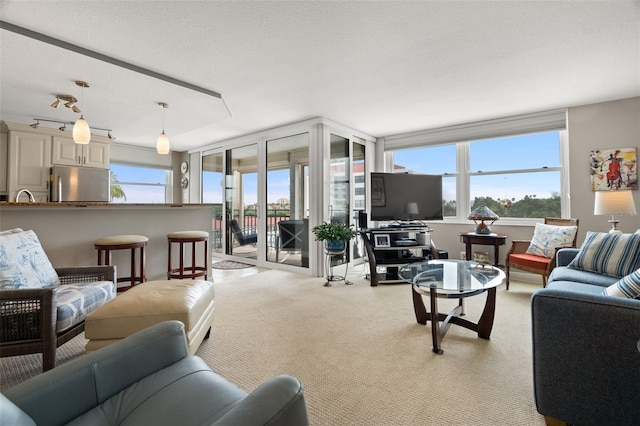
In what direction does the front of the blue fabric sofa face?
to the viewer's left

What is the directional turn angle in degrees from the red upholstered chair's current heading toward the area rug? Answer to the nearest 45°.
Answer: approximately 45° to its right

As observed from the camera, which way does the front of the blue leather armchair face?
facing away from the viewer and to the right of the viewer

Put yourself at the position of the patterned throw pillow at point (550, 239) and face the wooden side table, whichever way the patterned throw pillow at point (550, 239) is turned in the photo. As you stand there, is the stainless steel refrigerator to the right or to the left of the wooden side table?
left

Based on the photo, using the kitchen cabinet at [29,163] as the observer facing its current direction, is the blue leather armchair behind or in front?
in front

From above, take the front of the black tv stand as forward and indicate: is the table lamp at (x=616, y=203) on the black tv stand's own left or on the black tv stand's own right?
on the black tv stand's own left

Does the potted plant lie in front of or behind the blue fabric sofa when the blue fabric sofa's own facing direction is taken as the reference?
in front
